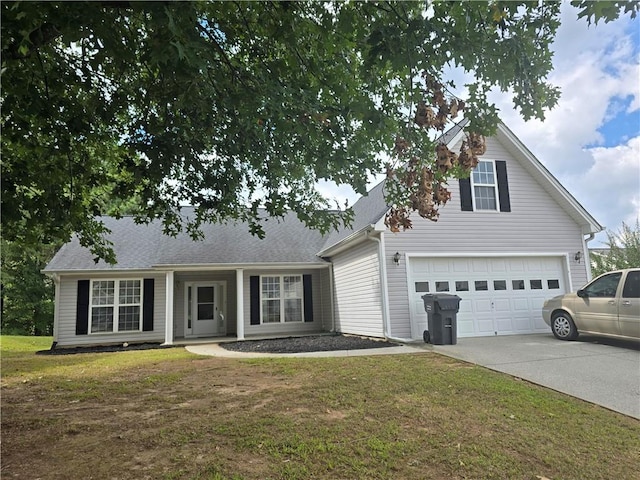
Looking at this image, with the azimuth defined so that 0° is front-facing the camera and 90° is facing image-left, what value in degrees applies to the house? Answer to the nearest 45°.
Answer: approximately 0°

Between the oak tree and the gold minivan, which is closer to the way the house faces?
the oak tree

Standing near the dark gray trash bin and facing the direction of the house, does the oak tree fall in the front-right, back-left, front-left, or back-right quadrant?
back-left

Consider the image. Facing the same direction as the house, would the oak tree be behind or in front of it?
in front

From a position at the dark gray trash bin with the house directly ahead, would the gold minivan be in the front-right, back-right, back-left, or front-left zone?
back-right
